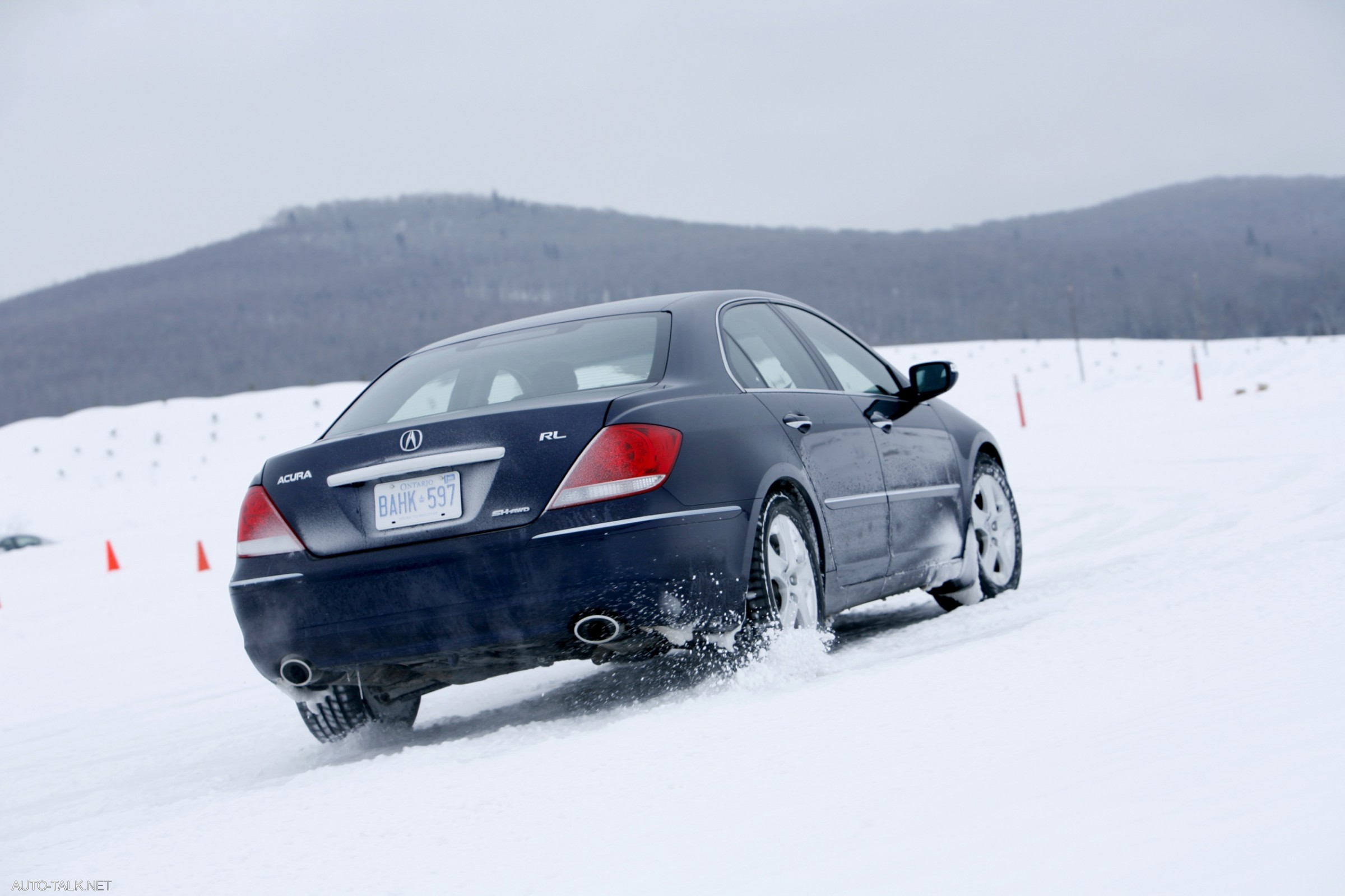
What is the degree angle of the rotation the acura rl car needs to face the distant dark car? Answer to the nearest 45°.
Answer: approximately 90° to its left

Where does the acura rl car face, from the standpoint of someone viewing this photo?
facing away from the viewer and to the right of the viewer
